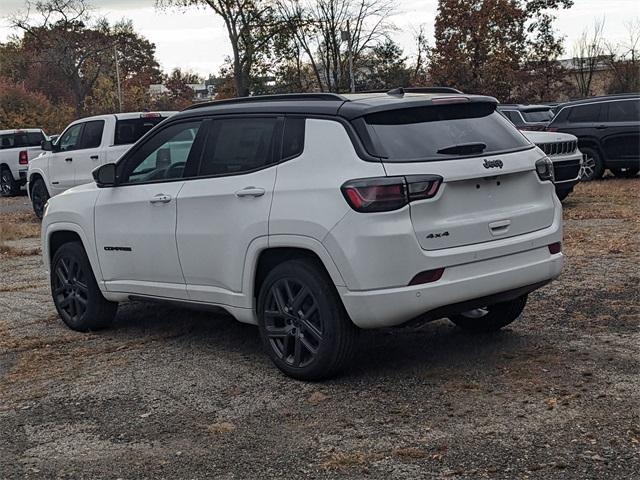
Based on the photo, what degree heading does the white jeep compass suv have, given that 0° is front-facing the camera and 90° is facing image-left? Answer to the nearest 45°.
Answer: approximately 135°

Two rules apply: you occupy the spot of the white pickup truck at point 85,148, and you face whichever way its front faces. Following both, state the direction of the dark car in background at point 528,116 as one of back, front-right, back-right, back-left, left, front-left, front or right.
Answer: back-right

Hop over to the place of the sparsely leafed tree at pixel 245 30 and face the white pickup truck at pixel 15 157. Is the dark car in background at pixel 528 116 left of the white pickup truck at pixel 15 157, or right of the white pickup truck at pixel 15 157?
left

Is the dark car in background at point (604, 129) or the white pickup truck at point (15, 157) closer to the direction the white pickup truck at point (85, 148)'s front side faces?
the white pickup truck

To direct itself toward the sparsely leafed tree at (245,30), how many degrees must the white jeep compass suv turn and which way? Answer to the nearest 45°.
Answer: approximately 45° to its right

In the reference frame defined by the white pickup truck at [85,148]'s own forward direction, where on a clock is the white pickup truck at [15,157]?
the white pickup truck at [15,157] is roughly at 1 o'clock from the white pickup truck at [85,148].

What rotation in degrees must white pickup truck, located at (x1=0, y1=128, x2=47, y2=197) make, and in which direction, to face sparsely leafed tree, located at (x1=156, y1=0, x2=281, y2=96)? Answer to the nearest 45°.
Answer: approximately 90° to its right

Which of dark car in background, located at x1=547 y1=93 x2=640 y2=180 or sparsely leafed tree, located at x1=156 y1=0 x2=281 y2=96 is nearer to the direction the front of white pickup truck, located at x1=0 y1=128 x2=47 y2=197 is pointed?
the sparsely leafed tree

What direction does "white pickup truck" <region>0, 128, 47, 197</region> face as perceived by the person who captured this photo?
facing away from the viewer and to the left of the viewer
